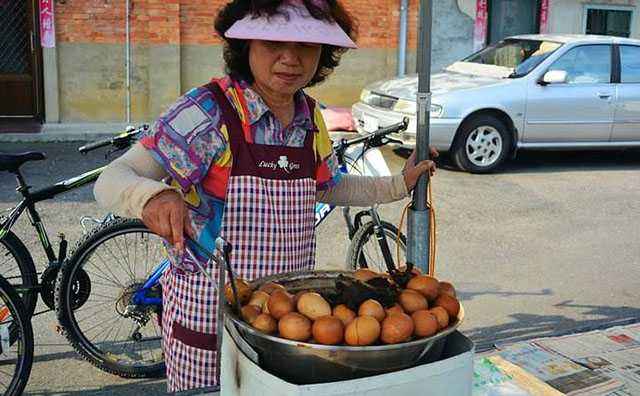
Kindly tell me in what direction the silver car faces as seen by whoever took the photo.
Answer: facing the viewer and to the left of the viewer

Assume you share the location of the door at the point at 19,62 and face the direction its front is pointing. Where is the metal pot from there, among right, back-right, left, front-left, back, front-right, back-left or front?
front

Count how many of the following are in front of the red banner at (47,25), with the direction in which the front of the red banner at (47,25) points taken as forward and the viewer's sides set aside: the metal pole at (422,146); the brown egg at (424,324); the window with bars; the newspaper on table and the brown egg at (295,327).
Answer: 4

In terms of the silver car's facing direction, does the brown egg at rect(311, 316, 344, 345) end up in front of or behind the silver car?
in front

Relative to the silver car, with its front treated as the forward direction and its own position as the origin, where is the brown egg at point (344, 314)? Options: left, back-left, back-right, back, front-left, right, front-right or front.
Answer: front-left

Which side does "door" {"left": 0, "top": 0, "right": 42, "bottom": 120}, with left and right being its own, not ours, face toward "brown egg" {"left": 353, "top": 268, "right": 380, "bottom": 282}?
front

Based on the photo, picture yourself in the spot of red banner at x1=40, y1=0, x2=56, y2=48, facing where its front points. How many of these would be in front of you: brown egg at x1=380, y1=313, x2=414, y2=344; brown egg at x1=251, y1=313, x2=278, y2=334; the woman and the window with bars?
3

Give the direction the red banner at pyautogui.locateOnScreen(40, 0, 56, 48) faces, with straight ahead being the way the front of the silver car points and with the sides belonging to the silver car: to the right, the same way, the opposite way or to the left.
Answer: to the left

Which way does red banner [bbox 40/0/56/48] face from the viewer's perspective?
toward the camera

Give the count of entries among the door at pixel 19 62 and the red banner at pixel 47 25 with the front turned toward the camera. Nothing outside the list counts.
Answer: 2

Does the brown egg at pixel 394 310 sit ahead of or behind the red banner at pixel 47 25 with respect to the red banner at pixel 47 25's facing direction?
ahead

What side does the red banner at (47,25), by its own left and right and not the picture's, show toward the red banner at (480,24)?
left

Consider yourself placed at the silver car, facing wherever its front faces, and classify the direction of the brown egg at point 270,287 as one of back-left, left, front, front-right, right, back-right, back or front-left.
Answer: front-left

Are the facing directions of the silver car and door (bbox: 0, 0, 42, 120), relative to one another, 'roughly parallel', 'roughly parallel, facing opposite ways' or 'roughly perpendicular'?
roughly perpendicular
